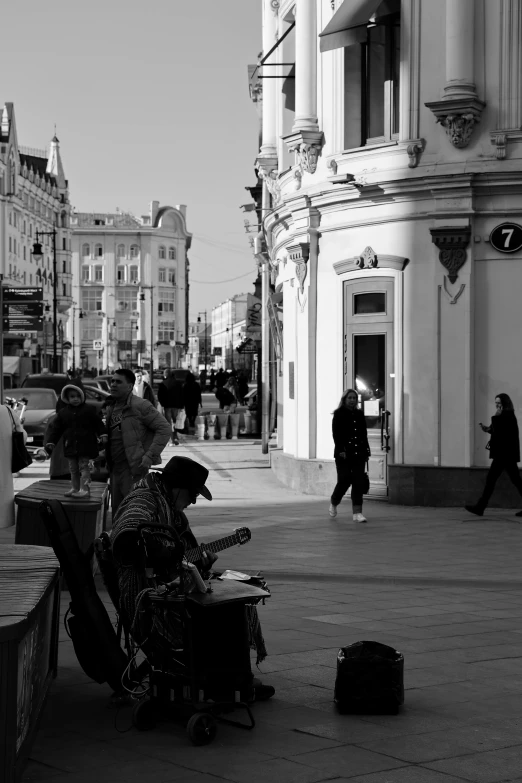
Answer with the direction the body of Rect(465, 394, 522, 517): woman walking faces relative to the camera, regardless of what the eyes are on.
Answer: to the viewer's left

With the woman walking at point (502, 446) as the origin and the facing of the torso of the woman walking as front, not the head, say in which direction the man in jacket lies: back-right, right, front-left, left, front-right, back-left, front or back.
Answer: front-left

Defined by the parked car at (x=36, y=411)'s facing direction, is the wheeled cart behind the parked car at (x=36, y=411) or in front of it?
in front

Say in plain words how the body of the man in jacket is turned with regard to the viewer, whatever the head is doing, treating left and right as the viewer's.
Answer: facing the viewer and to the left of the viewer

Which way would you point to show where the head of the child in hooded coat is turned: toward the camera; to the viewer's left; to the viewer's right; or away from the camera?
toward the camera

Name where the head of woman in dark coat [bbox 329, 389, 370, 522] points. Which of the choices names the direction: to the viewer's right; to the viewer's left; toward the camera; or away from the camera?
toward the camera

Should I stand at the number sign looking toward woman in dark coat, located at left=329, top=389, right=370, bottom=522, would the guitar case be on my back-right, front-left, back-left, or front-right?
front-left

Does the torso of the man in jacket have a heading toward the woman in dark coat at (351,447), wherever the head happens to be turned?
no

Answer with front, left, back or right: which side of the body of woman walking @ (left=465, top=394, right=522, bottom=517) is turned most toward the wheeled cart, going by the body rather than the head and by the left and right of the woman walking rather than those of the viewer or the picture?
left

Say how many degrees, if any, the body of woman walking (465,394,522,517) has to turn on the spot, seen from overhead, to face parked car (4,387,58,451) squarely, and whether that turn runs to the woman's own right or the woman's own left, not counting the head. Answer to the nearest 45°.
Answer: approximately 45° to the woman's own right
